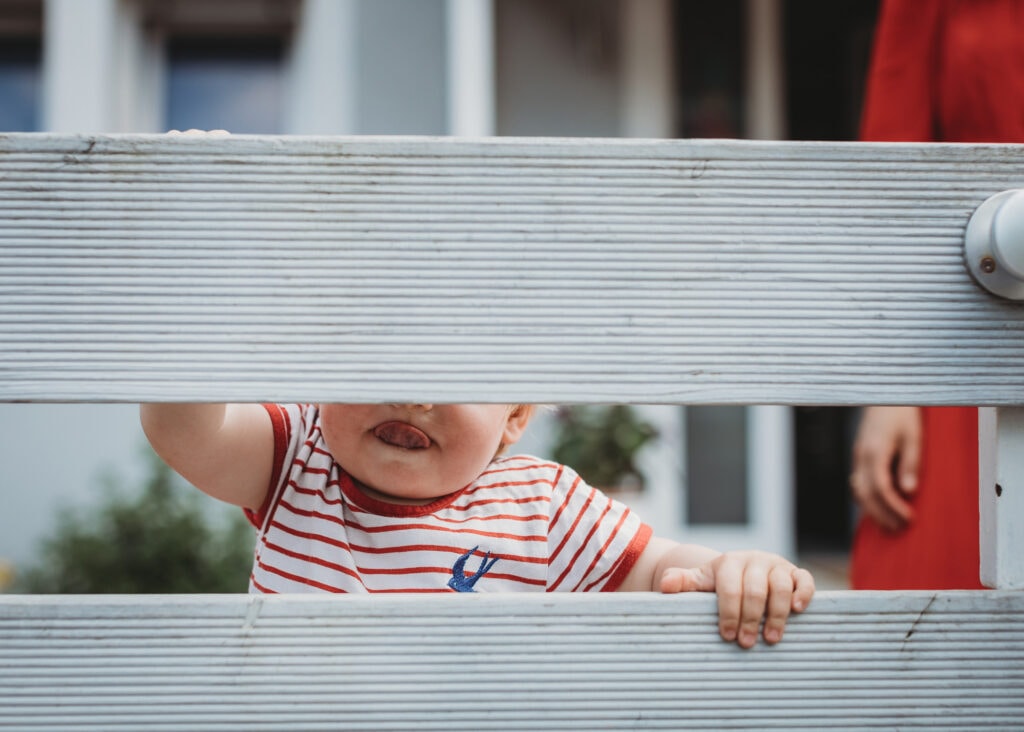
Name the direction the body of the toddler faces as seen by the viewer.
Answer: toward the camera
